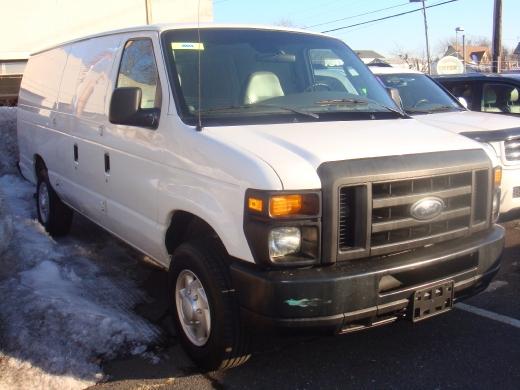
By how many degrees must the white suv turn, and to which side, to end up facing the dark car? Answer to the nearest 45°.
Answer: approximately 135° to its left

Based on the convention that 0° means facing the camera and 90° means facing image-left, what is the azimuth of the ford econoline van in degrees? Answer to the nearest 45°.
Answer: approximately 315°

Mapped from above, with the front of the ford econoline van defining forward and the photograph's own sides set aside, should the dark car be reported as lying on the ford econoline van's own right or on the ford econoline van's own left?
on the ford econoline van's own left

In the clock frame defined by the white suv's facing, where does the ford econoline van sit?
The ford econoline van is roughly at 2 o'clock from the white suv.

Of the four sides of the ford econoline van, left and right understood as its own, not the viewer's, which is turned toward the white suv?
left

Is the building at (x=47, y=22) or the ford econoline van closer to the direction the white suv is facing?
the ford econoline van

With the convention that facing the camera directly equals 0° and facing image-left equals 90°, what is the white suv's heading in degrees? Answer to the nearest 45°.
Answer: approximately 315°

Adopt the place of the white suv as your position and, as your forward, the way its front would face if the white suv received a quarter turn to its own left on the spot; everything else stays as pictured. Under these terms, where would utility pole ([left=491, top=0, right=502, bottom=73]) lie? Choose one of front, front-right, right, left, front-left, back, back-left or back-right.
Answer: front-left

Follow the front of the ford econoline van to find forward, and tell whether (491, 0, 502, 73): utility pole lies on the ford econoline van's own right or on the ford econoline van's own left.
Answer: on the ford econoline van's own left

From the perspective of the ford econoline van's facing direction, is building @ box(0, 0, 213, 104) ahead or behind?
behind
